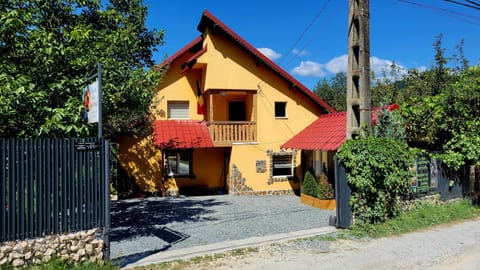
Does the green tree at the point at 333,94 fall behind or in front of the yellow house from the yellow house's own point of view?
behind

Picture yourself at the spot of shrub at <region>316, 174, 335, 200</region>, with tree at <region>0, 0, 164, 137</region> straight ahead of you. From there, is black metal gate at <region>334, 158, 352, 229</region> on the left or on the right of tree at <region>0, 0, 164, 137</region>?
left

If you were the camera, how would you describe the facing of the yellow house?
facing the viewer

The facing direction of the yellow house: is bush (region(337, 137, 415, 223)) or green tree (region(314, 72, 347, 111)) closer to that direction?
the bush

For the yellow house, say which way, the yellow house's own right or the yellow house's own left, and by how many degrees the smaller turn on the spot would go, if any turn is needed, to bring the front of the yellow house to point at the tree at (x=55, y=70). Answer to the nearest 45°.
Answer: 0° — it already faces it

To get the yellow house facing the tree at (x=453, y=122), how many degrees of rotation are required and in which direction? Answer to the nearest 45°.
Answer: approximately 45° to its left

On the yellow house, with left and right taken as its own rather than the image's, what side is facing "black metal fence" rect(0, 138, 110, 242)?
front

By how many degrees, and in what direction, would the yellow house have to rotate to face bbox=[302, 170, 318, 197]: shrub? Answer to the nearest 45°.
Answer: approximately 45° to its left

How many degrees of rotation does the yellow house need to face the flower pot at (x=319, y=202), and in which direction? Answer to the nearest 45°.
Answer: approximately 45° to its left

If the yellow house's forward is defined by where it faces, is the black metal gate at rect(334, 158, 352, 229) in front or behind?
in front

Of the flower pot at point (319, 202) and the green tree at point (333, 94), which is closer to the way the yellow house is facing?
the flower pot
